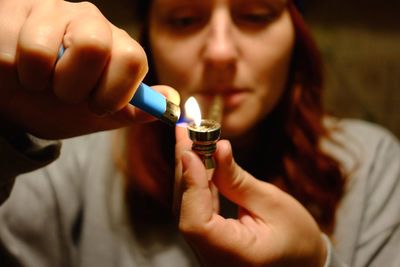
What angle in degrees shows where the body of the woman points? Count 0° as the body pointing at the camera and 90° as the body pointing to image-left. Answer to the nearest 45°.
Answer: approximately 0°
